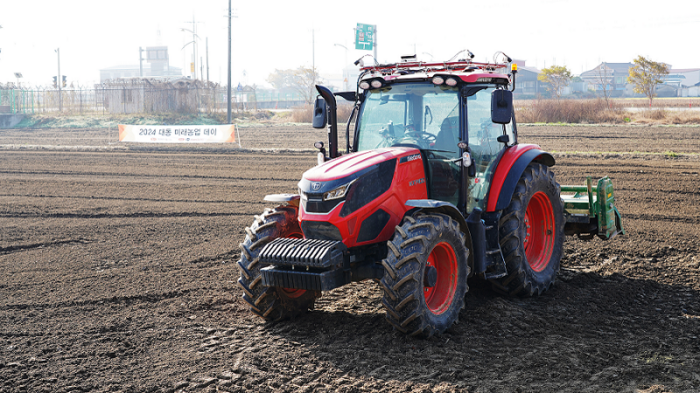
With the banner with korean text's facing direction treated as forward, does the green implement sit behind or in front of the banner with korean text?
in front

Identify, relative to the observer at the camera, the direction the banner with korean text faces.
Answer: facing the viewer

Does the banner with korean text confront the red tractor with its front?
yes

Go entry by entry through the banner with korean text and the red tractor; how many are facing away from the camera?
0

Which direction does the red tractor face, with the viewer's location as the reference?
facing the viewer and to the left of the viewer
